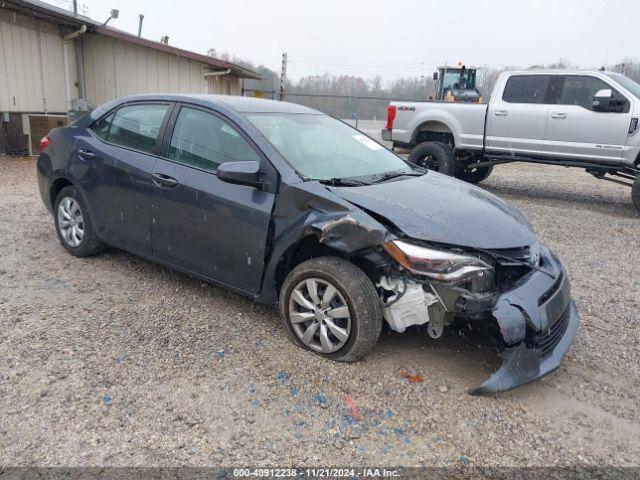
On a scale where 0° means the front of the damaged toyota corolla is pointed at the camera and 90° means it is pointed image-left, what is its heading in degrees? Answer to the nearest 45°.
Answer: approximately 315°

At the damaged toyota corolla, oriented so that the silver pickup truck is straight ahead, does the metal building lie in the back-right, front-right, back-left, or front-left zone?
front-left

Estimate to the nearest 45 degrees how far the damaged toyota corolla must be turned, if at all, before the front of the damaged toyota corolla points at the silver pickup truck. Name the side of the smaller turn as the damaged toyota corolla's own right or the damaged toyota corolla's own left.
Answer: approximately 90° to the damaged toyota corolla's own left

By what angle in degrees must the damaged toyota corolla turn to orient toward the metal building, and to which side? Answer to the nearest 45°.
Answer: approximately 180°

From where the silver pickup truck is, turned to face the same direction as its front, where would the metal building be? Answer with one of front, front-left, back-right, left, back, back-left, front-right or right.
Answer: back-right

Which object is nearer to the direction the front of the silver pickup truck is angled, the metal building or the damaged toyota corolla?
the damaged toyota corolla

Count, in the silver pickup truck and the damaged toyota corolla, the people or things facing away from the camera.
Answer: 0

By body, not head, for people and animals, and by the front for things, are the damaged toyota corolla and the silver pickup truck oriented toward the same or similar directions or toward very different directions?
same or similar directions

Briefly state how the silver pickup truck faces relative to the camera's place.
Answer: facing the viewer and to the right of the viewer

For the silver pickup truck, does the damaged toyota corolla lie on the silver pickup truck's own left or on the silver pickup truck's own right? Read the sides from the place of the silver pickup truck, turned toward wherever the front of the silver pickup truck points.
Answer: on the silver pickup truck's own right
